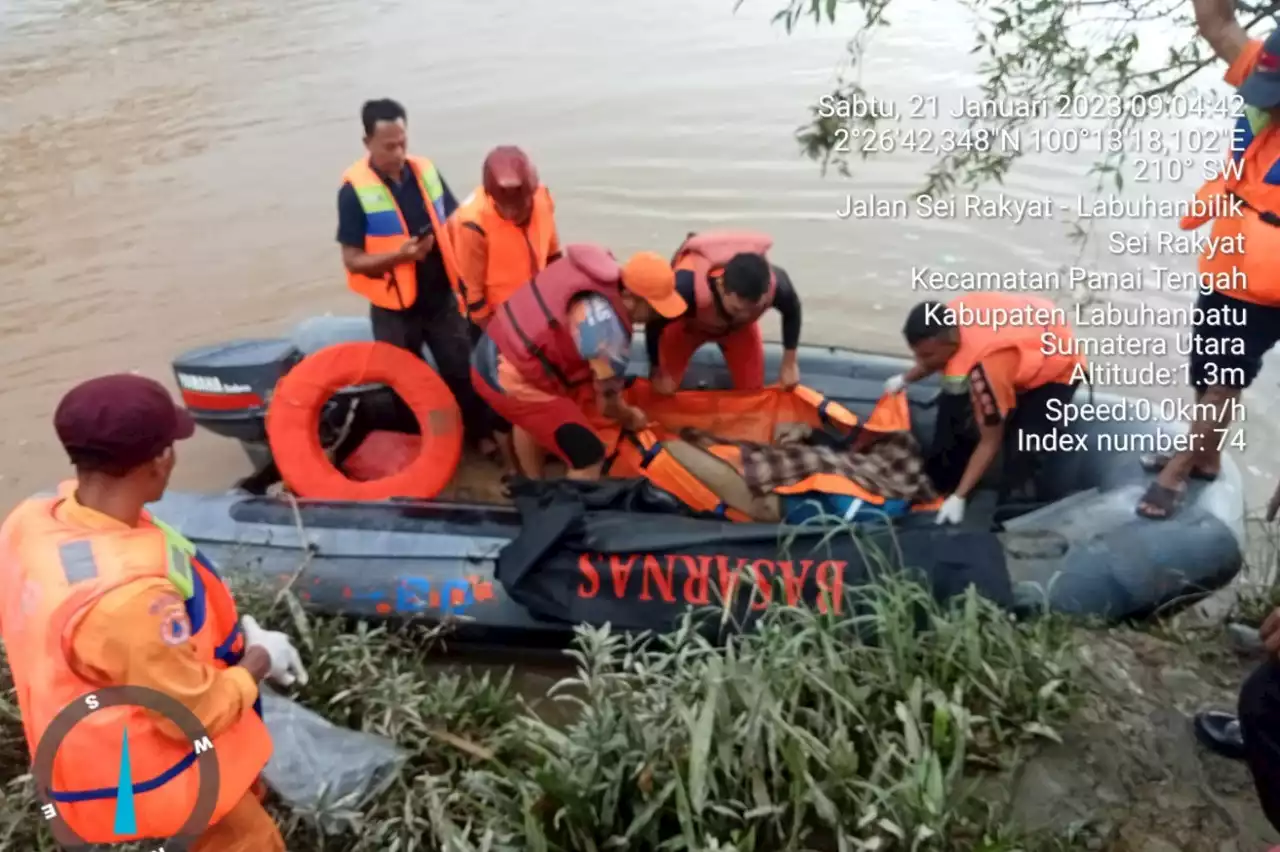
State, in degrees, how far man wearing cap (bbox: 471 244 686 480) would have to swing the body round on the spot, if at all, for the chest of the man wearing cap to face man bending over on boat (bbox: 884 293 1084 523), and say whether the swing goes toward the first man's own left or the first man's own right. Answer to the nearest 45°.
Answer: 0° — they already face them

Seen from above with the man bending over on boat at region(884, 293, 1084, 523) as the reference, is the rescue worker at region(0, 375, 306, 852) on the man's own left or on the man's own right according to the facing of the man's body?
on the man's own left

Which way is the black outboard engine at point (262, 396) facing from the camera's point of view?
to the viewer's right

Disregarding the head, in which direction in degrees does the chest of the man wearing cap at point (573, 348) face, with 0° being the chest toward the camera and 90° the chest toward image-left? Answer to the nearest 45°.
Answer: approximately 270°

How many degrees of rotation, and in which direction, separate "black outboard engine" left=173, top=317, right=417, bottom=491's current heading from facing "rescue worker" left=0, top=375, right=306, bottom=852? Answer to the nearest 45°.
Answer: approximately 90° to its right

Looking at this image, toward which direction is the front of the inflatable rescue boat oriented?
to the viewer's right

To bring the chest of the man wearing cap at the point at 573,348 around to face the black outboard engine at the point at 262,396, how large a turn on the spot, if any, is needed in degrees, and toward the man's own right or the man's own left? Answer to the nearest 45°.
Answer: approximately 135° to the man's own left
